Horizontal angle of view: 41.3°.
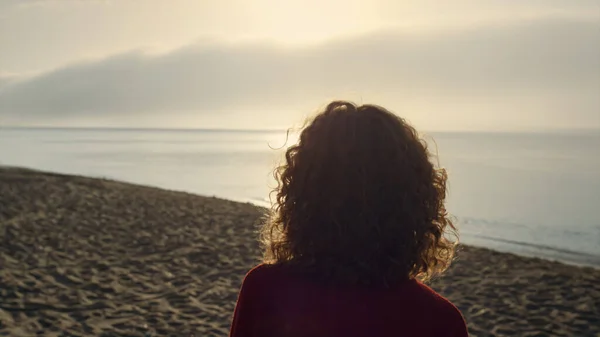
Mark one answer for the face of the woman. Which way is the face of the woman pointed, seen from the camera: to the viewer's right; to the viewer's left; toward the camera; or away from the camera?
away from the camera

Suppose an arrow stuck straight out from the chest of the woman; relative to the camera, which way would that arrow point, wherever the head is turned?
away from the camera
